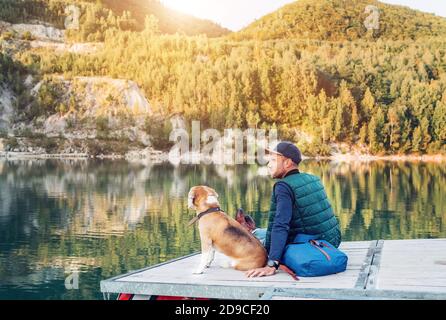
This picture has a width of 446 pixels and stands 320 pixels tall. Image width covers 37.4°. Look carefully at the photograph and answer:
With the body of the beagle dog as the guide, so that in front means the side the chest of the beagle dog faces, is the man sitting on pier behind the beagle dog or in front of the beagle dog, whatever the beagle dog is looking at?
behind

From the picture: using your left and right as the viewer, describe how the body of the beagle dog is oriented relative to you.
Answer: facing to the left of the viewer

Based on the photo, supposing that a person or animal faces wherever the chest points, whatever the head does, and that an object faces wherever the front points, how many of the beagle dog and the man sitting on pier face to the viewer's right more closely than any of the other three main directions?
0

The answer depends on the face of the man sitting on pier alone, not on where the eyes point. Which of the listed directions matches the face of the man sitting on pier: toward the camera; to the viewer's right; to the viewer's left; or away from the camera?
to the viewer's left

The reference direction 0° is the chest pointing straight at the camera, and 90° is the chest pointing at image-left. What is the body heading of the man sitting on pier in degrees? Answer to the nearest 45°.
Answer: approximately 135°

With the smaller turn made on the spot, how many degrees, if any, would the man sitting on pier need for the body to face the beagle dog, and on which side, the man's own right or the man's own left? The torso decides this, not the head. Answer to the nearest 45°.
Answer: approximately 45° to the man's own left

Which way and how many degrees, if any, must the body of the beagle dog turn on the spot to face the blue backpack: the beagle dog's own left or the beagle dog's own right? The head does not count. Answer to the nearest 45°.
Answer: approximately 180°
